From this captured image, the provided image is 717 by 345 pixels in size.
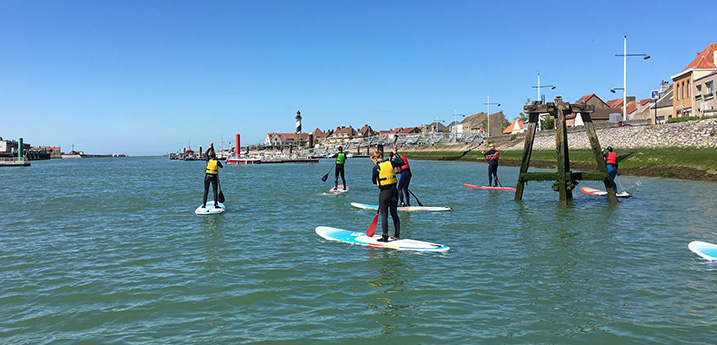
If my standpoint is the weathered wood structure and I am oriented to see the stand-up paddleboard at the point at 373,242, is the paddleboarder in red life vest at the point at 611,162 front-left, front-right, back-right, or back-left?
back-left

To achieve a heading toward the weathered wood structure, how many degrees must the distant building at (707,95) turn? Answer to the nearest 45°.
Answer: approximately 45° to its left

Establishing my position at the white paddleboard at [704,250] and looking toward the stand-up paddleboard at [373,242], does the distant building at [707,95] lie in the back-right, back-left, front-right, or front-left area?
back-right

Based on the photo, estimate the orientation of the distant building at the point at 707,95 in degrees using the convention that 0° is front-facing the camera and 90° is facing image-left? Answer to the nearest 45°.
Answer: approximately 45°

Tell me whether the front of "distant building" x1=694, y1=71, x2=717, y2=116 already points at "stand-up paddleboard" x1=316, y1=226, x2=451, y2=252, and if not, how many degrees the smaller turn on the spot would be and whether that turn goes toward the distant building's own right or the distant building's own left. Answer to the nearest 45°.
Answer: approximately 45° to the distant building's own left

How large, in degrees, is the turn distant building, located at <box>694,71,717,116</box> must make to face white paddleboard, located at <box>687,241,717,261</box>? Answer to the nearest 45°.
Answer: approximately 45° to its left
